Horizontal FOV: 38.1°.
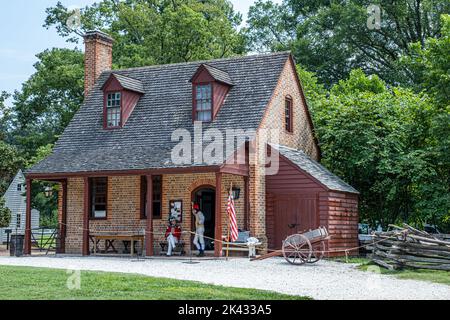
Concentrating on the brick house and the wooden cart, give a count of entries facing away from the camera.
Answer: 0

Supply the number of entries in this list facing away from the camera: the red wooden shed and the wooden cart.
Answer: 0

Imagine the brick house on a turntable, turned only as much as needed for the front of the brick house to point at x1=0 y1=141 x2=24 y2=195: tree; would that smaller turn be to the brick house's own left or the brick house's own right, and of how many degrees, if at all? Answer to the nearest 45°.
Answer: approximately 90° to the brick house's own right

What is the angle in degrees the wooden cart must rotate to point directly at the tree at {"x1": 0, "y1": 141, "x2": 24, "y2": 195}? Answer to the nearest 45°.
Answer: approximately 45° to its right

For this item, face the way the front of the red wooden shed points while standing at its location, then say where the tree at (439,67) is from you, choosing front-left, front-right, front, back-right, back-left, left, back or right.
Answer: back-left

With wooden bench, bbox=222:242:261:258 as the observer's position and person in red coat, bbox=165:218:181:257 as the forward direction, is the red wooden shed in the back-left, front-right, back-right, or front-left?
back-right

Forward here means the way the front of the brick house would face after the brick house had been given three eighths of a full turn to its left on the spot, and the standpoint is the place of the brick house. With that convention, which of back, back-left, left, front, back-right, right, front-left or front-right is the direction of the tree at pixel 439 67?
front

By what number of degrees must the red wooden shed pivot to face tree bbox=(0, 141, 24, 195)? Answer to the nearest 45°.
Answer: approximately 90° to its right

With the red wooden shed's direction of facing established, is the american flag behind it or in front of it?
in front

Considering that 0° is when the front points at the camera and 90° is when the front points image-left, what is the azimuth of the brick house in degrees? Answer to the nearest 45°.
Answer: approximately 45°

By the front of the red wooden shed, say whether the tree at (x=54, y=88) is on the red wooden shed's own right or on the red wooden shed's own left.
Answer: on the red wooden shed's own right

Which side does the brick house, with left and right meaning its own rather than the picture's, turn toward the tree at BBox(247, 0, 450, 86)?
back

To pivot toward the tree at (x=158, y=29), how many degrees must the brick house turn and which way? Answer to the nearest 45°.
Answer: approximately 135° to its right

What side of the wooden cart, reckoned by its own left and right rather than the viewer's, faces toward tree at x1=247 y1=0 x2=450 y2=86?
right
